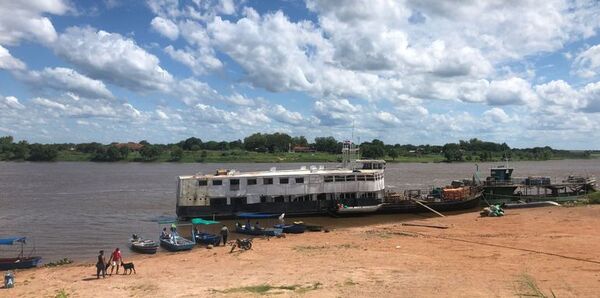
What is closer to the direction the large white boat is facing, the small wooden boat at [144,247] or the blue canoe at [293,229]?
the blue canoe

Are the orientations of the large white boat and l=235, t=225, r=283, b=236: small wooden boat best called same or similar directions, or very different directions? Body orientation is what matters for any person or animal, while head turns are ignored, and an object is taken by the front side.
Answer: same or similar directions

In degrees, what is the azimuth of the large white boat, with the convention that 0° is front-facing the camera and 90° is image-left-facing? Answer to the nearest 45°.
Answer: approximately 270°

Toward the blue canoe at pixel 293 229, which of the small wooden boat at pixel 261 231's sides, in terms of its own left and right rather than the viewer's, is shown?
front

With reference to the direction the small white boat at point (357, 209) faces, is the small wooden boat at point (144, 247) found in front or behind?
behind

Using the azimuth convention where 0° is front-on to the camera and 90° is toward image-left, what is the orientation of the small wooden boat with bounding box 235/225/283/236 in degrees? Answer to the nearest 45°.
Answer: approximately 270°

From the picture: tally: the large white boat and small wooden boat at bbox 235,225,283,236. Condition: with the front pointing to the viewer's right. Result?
2

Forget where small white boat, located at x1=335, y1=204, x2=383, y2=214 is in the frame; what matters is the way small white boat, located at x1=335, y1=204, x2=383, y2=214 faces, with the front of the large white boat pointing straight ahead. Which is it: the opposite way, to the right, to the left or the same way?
the same way

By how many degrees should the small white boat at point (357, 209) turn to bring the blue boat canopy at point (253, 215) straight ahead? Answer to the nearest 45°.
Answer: approximately 180°

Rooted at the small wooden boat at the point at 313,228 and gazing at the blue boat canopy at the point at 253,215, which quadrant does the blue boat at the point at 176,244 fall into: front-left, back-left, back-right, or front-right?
front-left

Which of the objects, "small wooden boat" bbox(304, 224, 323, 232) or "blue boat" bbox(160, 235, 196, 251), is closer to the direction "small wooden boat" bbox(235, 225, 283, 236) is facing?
the small wooden boat

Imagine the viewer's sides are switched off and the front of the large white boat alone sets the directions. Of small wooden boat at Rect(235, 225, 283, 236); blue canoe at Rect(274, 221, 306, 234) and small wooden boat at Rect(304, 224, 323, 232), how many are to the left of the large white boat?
0

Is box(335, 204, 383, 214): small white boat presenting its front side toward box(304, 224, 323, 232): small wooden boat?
no
